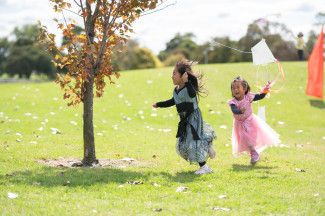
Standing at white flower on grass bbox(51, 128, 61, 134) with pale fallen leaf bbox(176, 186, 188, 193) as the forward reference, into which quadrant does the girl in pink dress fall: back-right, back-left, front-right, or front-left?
front-left

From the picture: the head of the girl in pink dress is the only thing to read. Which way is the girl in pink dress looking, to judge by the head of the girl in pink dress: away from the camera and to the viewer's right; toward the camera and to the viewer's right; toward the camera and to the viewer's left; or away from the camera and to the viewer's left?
toward the camera and to the viewer's left

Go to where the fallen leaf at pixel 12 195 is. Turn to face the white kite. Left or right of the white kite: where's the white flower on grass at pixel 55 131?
left

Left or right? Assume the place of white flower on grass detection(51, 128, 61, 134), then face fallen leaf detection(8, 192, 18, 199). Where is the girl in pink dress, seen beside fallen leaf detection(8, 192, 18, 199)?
left

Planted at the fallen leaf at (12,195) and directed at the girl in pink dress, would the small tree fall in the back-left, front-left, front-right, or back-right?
front-left

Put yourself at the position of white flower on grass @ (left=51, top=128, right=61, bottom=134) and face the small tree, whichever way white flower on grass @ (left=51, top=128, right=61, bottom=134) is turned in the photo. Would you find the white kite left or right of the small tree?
left

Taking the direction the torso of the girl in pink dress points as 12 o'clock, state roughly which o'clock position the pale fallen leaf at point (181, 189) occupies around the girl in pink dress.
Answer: The pale fallen leaf is roughly at 11 o'clock from the girl in pink dress.

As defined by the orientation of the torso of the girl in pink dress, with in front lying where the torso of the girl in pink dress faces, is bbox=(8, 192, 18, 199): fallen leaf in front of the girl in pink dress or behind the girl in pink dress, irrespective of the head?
in front

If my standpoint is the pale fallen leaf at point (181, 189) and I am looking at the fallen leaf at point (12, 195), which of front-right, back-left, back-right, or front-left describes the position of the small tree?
front-right

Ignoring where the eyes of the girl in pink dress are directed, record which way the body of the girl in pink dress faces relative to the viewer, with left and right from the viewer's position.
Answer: facing the viewer and to the left of the viewer

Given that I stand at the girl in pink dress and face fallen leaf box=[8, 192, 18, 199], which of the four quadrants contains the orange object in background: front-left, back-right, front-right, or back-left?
back-right

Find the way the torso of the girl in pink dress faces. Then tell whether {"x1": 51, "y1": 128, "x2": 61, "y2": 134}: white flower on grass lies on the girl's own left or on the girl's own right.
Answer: on the girl's own right

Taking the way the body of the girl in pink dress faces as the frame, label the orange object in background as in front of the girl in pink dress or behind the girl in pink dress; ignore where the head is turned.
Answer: behind
